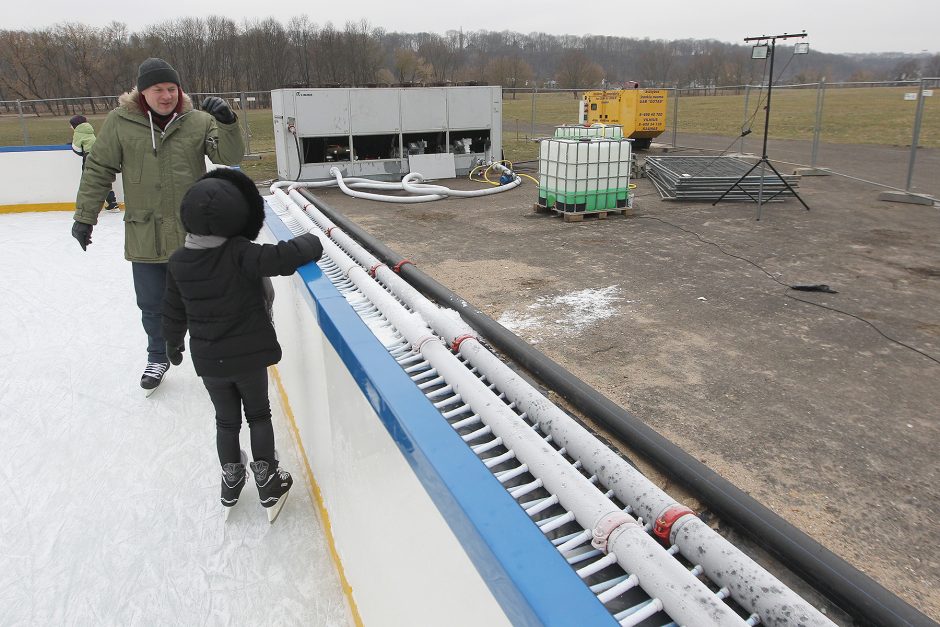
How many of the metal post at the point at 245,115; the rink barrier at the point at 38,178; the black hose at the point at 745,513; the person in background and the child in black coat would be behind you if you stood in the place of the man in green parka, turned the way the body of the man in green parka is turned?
3

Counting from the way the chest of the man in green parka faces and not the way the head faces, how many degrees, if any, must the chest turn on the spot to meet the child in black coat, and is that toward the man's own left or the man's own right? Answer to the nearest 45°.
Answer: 0° — they already face them

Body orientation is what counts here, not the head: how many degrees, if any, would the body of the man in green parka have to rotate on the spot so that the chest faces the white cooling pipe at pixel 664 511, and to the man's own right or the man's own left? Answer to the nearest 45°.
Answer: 0° — they already face it

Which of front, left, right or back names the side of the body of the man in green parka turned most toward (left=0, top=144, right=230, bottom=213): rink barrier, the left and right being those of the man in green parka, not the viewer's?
back

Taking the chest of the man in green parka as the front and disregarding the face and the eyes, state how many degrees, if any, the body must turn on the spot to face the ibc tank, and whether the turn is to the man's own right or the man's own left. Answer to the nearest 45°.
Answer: approximately 135° to the man's own left

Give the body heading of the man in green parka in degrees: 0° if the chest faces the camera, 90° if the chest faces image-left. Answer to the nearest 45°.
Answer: approximately 0°

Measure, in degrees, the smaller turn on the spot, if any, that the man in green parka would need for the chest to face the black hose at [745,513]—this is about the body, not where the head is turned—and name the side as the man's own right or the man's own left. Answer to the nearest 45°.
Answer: approximately 45° to the man's own left

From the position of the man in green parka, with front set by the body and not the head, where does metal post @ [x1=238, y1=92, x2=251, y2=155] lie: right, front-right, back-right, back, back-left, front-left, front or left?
back
